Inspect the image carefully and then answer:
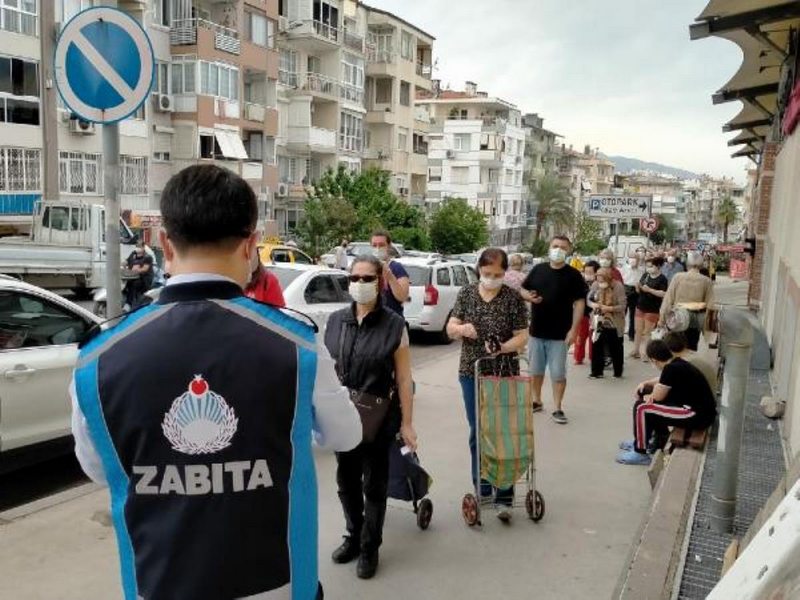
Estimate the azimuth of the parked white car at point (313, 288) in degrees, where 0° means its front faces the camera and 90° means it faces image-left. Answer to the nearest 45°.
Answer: approximately 225°

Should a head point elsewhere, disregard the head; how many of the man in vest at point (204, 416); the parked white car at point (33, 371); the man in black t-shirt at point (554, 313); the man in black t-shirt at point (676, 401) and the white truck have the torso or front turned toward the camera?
1

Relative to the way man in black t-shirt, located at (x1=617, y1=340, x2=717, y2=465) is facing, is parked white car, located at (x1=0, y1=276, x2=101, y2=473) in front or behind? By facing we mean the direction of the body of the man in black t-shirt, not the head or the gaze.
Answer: in front

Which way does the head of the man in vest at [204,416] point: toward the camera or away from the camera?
away from the camera

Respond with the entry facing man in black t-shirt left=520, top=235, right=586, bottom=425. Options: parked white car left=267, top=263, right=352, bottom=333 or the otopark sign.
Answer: the otopark sign

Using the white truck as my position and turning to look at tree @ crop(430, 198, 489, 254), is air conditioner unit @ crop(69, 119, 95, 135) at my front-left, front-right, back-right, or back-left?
front-left

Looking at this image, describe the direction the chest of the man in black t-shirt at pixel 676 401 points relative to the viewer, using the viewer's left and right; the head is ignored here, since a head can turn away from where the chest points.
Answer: facing to the left of the viewer

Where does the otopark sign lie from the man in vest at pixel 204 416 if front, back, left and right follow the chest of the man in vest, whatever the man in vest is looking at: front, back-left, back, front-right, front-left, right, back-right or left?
front-right

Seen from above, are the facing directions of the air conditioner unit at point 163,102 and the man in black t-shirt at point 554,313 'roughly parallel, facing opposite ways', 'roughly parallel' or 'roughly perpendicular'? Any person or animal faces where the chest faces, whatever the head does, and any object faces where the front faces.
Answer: roughly perpendicular

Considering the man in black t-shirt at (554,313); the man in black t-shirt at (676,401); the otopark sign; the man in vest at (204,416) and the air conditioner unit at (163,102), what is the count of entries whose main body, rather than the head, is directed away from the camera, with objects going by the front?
1

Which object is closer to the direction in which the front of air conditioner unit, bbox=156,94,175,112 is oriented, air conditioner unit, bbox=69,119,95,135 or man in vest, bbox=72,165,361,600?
the man in vest

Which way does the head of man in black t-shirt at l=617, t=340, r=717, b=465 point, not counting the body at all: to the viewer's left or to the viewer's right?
to the viewer's left

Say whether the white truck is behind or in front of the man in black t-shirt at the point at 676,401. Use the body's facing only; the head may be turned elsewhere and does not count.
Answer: in front

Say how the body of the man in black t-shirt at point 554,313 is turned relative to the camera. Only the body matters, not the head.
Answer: toward the camera

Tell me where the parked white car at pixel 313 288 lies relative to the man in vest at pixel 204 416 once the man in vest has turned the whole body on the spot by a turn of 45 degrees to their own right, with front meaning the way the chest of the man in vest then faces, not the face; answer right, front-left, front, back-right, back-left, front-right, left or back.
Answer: front-left

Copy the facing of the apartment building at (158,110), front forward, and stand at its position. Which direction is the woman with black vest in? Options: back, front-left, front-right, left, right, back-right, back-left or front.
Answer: front-right

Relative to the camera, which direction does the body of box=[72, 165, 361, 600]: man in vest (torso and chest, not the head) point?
away from the camera

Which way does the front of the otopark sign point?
toward the camera

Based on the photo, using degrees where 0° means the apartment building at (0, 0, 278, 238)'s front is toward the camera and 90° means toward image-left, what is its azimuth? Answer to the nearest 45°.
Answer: approximately 315°
